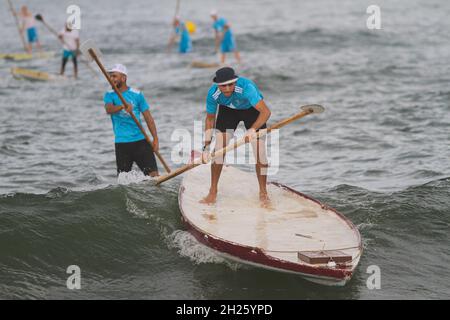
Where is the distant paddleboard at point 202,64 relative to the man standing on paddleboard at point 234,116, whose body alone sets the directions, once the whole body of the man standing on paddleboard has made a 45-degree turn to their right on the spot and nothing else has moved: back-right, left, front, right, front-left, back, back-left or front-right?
back-right

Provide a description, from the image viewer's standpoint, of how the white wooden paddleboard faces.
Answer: facing the viewer and to the right of the viewer

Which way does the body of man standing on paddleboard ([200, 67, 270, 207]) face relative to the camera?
toward the camera

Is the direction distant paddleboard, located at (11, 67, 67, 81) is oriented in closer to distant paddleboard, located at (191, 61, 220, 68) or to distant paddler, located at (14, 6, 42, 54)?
the distant paddler

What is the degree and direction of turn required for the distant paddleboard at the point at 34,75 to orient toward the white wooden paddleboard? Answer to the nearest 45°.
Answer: approximately 90° to its left

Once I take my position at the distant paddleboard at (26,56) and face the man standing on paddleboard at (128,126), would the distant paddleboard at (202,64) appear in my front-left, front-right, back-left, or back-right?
front-left

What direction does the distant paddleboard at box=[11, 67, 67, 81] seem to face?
to the viewer's left

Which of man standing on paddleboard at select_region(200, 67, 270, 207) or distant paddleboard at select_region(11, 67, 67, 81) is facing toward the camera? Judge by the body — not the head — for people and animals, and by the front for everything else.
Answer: the man standing on paddleboard

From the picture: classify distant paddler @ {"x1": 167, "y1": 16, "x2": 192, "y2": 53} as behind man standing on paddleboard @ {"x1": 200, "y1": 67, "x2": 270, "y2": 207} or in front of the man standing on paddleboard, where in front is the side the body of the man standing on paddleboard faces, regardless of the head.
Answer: behind

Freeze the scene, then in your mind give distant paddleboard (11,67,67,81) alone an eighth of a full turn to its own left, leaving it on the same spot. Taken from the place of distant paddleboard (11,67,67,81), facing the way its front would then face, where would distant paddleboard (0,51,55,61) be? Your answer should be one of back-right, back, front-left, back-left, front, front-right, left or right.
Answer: back-right

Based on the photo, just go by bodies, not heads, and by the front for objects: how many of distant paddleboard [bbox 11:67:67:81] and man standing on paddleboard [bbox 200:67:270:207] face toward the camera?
1

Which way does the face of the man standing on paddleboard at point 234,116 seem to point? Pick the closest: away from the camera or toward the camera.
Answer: toward the camera

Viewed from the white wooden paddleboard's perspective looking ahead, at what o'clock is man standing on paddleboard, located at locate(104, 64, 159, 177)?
The man standing on paddleboard is roughly at 6 o'clock from the white wooden paddleboard.

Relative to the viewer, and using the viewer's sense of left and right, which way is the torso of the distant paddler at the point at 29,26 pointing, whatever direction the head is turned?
facing the viewer and to the left of the viewer
